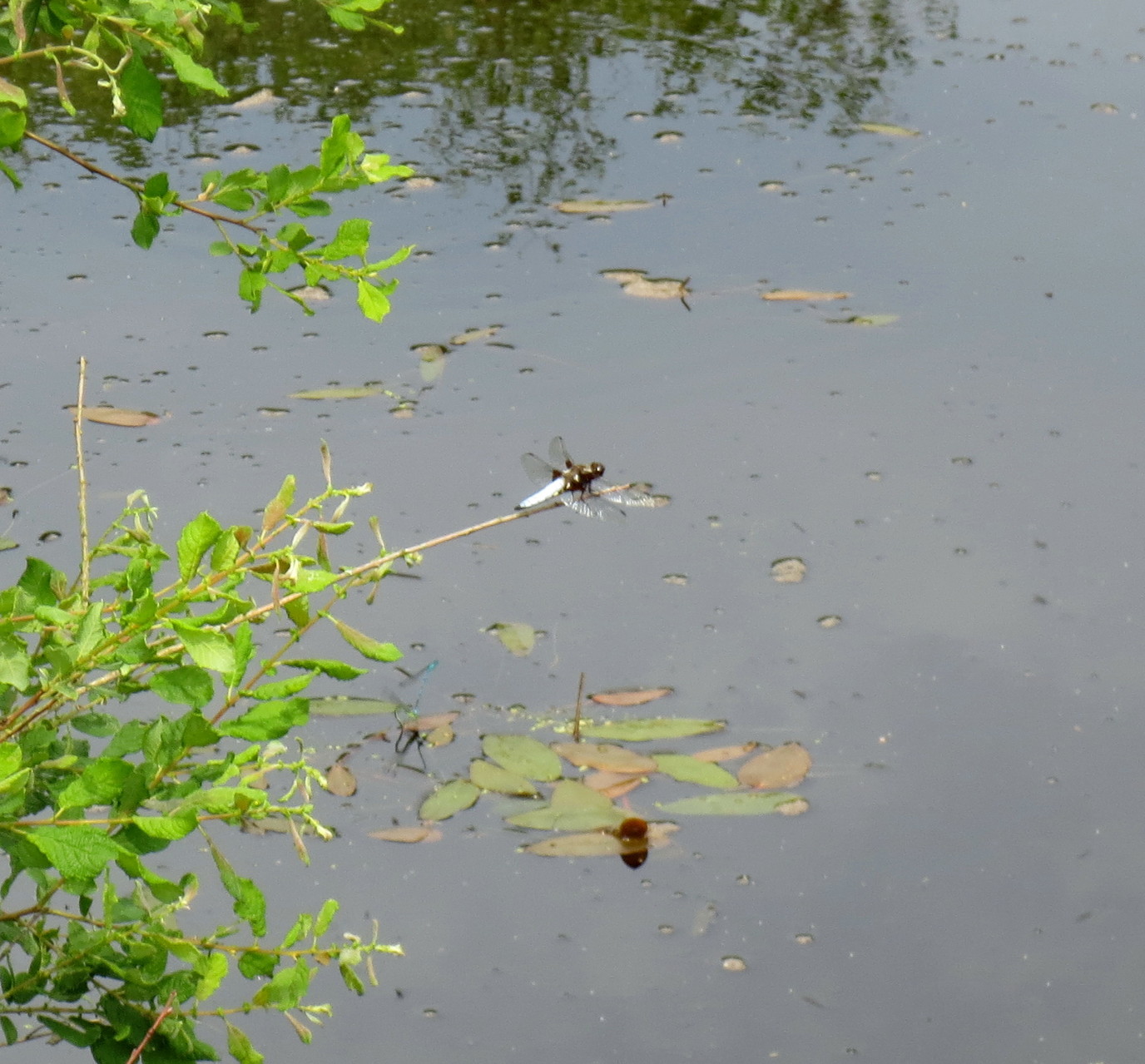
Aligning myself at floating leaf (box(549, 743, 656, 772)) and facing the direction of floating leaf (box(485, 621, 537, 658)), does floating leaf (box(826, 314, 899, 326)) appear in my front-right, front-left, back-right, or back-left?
front-right

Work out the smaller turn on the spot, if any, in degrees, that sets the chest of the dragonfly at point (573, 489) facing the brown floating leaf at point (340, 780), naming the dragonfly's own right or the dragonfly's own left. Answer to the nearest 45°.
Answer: approximately 180°

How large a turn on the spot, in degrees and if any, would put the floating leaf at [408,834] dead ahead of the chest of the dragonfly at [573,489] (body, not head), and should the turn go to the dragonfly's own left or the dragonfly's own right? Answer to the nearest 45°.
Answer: approximately 135° to the dragonfly's own right

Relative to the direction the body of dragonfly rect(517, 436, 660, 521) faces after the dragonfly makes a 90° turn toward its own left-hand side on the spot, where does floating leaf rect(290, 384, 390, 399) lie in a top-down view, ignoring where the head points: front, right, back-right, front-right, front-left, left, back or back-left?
front

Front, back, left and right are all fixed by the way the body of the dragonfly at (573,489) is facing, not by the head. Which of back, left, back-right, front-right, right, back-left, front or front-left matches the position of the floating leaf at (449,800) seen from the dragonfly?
back-right

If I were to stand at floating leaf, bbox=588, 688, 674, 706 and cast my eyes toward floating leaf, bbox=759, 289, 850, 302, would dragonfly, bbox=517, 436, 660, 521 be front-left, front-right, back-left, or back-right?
front-left

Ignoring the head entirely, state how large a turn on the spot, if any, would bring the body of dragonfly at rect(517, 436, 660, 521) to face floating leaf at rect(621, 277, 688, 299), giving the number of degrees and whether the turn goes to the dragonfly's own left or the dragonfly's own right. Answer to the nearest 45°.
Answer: approximately 45° to the dragonfly's own left

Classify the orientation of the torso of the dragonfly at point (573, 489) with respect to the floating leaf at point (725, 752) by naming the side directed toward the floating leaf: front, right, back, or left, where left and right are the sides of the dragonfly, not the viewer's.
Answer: right

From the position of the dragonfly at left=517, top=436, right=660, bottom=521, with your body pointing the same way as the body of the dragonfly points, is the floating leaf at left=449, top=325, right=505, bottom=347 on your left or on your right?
on your left

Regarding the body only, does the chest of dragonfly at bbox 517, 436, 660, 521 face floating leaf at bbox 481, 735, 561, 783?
no

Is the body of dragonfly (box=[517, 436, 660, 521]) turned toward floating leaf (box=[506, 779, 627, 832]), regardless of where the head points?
no

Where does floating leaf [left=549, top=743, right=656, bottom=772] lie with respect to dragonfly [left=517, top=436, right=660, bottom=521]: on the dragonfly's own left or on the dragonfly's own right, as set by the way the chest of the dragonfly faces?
on the dragonfly's own right

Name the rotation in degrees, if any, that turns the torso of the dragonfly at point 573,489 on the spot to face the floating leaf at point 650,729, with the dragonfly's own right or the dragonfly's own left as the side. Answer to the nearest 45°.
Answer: approximately 135° to the dragonfly's own right

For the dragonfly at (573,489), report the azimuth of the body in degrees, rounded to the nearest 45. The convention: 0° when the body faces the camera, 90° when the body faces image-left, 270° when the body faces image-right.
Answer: approximately 225°

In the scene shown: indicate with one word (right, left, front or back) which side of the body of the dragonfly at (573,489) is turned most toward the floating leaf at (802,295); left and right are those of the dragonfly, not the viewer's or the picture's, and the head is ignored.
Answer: front

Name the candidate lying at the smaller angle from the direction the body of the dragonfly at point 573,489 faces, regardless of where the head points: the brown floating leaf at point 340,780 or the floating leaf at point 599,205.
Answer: the floating leaf
